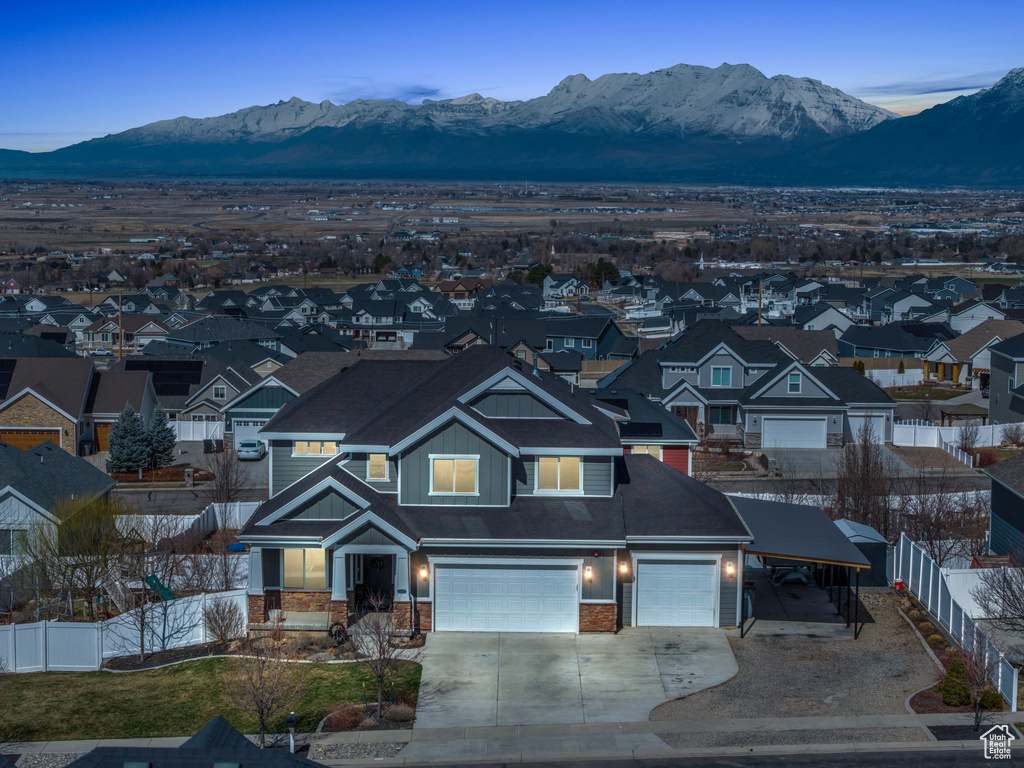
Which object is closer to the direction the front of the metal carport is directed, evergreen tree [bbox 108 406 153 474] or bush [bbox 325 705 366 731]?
the bush

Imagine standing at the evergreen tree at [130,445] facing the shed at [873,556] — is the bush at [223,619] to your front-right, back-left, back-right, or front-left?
front-right

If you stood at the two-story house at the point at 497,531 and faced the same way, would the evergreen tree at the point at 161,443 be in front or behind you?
behind

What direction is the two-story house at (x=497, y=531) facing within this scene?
toward the camera

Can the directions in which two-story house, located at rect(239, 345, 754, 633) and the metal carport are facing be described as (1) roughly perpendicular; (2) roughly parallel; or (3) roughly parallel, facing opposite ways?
roughly parallel

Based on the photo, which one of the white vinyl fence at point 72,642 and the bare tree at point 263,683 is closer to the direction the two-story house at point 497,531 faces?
the bare tree

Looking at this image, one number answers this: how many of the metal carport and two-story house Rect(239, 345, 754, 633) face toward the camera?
2

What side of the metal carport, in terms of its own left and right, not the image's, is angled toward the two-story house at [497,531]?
right

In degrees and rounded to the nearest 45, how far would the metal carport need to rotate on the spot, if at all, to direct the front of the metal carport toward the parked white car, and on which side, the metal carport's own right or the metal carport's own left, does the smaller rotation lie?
approximately 135° to the metal carport's own right

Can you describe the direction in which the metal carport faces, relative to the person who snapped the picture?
facing the viewer

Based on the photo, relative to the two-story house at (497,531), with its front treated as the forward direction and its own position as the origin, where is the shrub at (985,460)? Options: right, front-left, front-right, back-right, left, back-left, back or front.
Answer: back-left

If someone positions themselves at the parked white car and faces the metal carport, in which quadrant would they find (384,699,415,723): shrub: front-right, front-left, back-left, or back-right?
front-right
